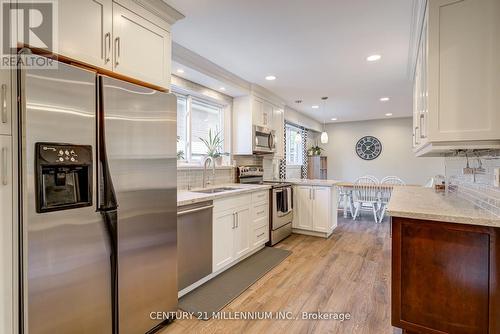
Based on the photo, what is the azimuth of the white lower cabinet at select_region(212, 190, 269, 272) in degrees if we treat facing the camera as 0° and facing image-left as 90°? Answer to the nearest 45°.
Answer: approximately 315°

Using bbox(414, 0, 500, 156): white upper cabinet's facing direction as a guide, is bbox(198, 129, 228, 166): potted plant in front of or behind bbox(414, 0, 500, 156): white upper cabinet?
in front

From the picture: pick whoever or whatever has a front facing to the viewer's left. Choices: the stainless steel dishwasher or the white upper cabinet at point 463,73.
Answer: the white upper cabinet

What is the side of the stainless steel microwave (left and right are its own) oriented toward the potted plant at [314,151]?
left

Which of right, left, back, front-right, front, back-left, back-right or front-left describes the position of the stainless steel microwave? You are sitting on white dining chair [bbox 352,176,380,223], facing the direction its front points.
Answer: back-left

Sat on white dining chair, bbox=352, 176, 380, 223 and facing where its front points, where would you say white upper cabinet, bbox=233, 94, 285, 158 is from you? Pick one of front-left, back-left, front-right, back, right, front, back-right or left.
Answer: back-left

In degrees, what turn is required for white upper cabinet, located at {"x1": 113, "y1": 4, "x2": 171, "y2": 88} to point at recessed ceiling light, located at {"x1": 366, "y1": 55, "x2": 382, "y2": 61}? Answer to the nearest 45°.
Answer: approximately 45° to its left

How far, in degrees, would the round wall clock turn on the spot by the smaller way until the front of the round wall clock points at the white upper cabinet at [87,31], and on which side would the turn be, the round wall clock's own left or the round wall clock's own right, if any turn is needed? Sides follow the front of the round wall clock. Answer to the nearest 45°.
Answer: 0° — it already faces it

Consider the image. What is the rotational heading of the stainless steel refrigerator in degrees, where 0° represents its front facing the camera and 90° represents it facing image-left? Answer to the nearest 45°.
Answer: approximately 315°

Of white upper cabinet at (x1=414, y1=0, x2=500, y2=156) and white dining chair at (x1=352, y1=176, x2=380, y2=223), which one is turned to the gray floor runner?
the white upper cabinet

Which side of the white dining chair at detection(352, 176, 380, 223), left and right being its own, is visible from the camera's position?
back

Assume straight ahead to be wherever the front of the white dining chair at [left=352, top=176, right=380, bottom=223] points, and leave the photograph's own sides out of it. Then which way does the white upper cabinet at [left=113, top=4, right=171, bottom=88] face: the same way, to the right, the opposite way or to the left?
to the right

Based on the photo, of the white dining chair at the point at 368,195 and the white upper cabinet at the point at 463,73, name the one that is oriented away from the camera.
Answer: the white dining chair

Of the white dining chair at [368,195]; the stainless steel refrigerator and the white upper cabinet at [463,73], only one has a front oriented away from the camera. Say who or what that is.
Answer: the white dining chair
